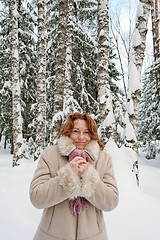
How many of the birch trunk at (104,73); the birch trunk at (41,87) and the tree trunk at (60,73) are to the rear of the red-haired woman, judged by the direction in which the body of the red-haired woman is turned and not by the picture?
3

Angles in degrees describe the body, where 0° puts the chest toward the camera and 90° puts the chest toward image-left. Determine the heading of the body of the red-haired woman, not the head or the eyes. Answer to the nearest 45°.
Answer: approximately 0°

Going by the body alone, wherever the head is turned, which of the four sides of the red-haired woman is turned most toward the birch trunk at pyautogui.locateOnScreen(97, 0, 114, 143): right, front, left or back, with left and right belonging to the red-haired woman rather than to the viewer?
back

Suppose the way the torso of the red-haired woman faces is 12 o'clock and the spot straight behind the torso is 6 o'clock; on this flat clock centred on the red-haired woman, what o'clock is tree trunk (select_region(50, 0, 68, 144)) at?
The tree trunk is roughly at 6 o'clock from the red-haired woman.

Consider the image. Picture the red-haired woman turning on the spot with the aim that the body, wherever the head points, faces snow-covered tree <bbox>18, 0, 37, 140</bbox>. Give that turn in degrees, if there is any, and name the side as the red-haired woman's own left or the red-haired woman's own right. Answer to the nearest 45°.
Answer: approximately 180°

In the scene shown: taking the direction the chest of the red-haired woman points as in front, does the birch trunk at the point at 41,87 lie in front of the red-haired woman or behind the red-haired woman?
behind

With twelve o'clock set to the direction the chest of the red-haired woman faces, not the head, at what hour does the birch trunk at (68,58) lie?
The birch trunk is roughly at 6 o'clock from the red-haired woman.
